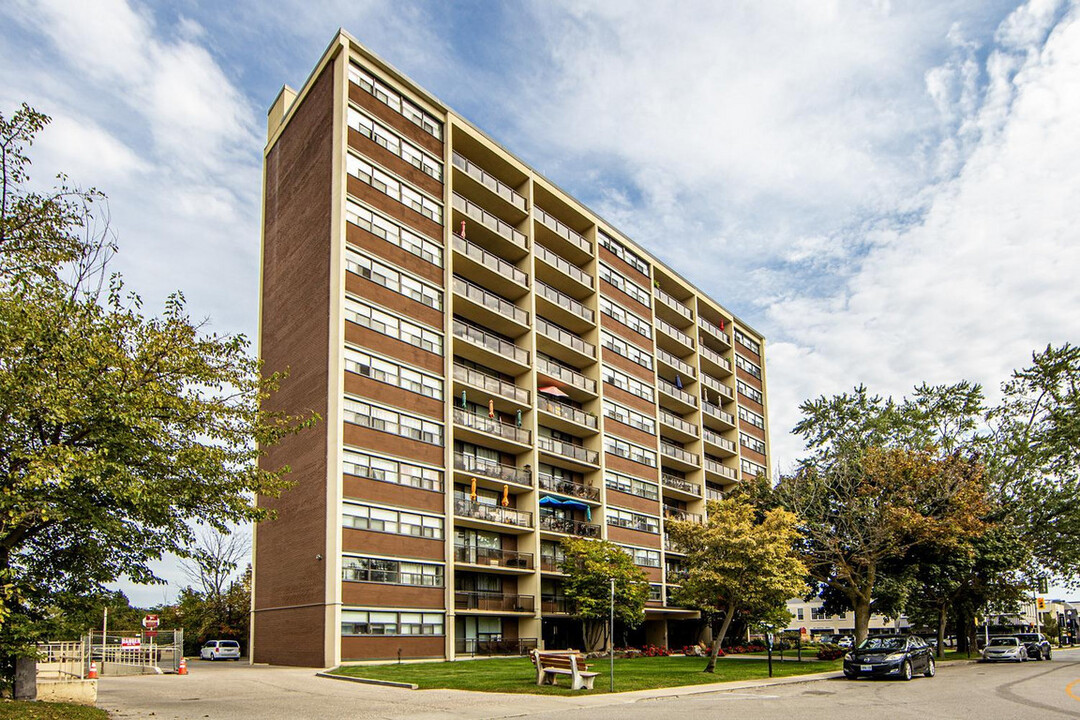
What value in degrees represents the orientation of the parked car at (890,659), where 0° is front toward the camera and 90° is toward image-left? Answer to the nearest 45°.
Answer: approximately 45°

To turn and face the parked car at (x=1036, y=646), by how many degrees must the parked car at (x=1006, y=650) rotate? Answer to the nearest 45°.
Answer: approximately 135° to its right

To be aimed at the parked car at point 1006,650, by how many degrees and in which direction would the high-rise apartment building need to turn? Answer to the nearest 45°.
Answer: approximately 45° to its left

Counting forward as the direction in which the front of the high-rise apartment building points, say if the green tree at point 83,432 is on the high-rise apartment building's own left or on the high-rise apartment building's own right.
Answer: on the high-rise apartment building's own right

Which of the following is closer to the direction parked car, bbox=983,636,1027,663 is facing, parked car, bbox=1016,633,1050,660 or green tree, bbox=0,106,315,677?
the green tree

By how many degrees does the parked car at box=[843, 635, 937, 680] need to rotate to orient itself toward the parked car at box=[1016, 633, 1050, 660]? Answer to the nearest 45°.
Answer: approximately 135° to its right

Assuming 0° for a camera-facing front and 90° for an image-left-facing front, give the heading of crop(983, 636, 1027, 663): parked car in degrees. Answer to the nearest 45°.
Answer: approximately 45°

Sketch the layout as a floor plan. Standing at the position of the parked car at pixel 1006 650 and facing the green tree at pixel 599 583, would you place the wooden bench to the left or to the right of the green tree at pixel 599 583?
left

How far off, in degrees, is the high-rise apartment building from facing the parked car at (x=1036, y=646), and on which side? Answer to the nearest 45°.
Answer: approximately 45° to its left

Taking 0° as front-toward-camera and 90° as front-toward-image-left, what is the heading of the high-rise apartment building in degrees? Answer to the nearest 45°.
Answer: approximately 315°
